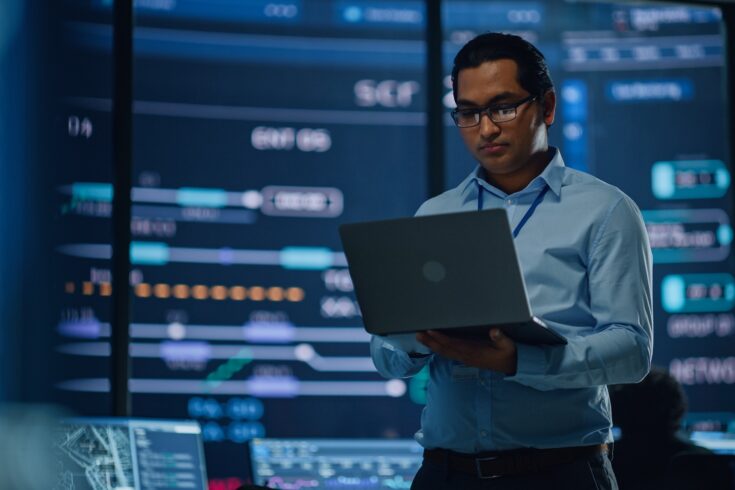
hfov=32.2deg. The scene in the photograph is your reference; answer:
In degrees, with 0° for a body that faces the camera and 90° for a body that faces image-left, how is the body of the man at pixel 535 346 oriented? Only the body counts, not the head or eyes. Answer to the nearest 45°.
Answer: approximately 45°

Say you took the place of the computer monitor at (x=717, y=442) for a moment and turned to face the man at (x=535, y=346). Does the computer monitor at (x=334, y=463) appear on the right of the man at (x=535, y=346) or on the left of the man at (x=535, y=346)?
right

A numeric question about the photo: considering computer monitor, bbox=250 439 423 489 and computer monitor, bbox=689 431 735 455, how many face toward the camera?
2

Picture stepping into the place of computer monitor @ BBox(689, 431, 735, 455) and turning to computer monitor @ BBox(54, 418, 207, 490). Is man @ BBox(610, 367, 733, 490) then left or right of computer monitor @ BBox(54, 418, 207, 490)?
left

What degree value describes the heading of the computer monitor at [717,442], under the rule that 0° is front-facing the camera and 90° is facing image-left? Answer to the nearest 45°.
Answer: approximately 0°

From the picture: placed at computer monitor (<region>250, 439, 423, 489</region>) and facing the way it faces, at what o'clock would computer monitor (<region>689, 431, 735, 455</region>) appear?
computer monitor (<region>689, 431, 735, 455</region>) is roughly at 9 o'clock from computer monitor (<region>250, 439, 423, 489</region>).

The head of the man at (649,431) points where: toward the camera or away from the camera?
away from the camera
